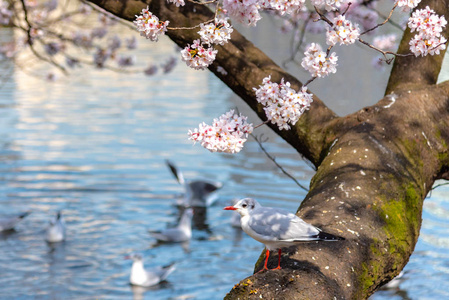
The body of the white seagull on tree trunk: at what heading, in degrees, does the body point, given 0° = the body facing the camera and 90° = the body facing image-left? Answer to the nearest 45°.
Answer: approximately 90°

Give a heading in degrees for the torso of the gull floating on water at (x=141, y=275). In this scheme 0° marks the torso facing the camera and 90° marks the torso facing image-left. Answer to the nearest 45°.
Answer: approximately 90°

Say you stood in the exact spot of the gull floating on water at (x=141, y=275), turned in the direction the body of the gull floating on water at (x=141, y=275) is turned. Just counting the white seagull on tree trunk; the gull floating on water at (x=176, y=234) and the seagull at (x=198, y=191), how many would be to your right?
2

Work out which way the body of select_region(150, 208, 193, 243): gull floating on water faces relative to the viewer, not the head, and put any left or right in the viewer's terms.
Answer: facing to the right of the viewer

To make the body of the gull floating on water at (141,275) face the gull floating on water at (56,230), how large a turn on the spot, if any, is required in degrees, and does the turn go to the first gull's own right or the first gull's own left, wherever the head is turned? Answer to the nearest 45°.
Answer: approximately 45° to the first gull's own right

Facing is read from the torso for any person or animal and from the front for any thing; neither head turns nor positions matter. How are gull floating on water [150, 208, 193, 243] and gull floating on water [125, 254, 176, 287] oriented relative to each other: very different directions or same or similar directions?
very different directions
